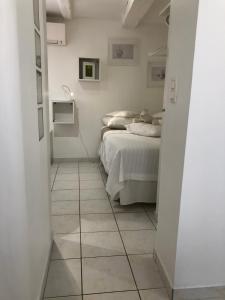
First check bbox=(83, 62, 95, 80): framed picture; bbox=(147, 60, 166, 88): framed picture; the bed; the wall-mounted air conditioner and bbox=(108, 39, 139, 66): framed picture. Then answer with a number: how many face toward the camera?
5

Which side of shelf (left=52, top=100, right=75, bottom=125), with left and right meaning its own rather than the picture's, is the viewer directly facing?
front

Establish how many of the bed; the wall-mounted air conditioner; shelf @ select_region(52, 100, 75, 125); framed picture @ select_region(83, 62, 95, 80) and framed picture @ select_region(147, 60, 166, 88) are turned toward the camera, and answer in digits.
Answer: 5

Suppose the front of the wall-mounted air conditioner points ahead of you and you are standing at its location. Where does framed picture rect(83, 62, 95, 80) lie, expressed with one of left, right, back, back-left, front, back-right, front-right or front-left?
left

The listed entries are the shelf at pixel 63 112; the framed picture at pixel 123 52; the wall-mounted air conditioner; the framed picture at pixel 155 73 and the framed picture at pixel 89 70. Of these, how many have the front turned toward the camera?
5

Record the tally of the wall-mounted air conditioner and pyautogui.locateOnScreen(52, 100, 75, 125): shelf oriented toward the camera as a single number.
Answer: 2

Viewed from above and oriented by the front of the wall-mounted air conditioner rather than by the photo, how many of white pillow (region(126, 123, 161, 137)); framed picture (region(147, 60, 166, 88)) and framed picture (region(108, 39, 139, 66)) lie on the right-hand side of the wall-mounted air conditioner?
0

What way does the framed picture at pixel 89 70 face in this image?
toward the camera

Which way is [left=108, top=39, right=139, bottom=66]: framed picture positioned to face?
toward the camera

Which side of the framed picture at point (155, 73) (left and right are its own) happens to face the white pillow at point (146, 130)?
front

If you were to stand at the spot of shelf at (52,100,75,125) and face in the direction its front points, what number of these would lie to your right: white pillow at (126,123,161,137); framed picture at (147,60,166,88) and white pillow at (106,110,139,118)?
0

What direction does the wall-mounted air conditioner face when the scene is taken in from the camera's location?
facing the viewer

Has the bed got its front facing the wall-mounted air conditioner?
no
